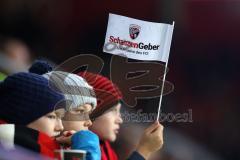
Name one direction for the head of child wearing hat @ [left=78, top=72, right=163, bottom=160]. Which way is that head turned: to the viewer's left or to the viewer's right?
to the viewer's right

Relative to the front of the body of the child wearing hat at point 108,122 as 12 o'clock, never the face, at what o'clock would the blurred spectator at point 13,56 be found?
The blurred spectator is roughly at 8 o'clock from the child wearing hat.
